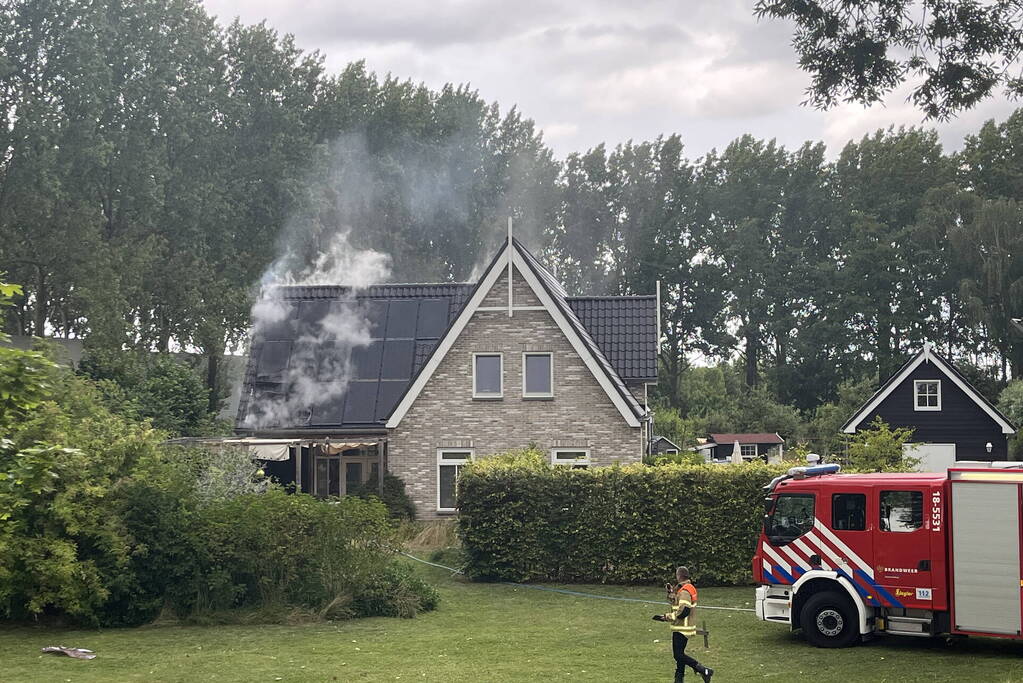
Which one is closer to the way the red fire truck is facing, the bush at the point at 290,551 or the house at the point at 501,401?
the bush

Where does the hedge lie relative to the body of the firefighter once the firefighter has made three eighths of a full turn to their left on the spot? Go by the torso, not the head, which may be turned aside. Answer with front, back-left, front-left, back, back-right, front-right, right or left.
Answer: back-left

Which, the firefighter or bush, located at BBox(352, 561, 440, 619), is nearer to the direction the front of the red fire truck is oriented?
the bush

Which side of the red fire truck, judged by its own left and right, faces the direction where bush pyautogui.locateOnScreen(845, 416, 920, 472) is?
right

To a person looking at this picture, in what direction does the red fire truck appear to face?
facing to the left of the viewer

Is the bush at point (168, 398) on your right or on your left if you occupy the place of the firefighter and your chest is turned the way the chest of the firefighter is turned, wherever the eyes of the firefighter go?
on your right

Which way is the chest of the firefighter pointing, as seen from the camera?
to the viewer's left

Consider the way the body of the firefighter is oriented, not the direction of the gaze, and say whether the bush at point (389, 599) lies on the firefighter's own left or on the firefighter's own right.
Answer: on the firefighter's own right

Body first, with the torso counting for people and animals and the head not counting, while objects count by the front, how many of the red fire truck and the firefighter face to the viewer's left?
2

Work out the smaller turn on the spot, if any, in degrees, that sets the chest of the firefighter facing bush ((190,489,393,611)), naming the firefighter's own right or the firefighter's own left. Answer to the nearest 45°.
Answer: approximately 45° to the firefighter's own right

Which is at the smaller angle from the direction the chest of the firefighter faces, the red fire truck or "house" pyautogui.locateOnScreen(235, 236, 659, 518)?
the house
